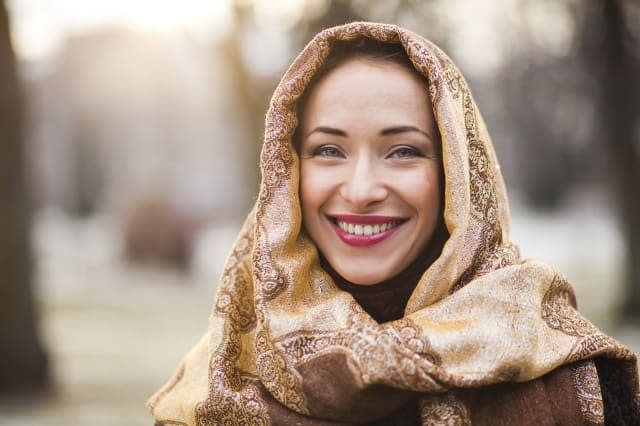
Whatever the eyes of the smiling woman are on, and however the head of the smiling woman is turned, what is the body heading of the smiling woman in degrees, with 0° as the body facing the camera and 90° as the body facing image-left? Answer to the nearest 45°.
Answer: approximately 0°

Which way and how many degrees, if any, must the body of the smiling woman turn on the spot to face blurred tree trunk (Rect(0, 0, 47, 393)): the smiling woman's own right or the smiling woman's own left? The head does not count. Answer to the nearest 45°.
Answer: approximately 135° to the smiling woman's own right

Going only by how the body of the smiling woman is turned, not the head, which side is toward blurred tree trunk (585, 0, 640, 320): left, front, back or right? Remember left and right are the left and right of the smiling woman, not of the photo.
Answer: back

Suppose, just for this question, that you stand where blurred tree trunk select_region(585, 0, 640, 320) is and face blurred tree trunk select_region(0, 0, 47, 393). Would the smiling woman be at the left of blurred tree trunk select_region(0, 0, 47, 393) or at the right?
left
